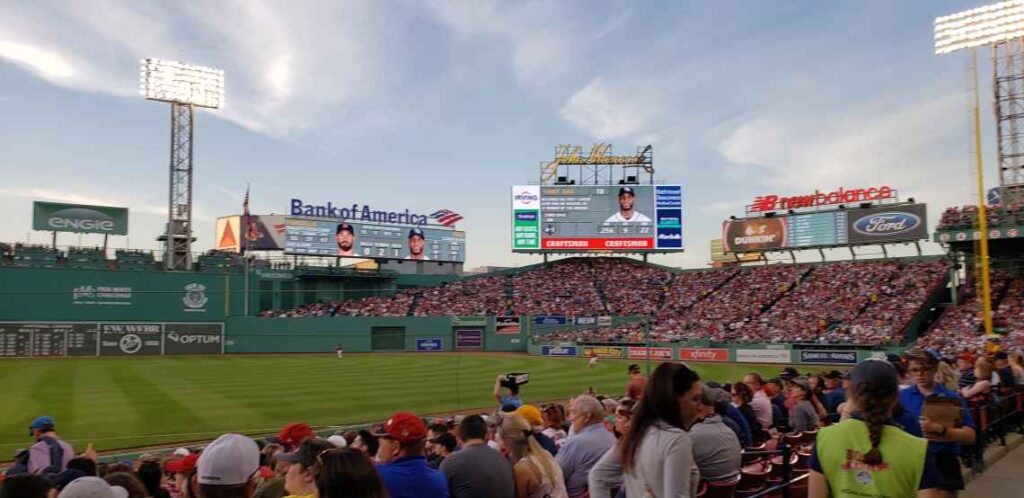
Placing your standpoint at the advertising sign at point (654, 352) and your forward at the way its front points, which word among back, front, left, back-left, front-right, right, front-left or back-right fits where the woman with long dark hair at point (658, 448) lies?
front

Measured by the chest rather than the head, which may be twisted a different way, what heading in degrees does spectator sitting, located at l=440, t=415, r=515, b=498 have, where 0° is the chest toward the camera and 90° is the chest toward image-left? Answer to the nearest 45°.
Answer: approximately 180°

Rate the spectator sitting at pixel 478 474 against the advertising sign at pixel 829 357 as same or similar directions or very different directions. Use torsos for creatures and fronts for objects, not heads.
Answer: very different directions

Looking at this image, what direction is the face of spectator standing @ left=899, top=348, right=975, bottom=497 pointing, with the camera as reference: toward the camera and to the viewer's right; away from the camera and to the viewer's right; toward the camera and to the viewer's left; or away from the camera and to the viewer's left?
toward the camera and to the viewer's left

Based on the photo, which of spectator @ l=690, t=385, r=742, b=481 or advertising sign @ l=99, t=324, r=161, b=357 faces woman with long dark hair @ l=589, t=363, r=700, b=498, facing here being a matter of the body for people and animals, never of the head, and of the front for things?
the advertising sign

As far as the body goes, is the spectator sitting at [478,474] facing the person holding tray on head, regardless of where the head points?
yes

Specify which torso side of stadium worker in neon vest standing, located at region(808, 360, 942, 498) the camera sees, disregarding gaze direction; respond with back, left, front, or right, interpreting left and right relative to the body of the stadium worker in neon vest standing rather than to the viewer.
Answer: back

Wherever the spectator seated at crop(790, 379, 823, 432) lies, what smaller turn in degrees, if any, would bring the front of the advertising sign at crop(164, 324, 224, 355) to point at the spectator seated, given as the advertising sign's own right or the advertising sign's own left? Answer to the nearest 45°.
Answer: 0° — it already faces them

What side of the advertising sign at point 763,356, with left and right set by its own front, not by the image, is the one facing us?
front

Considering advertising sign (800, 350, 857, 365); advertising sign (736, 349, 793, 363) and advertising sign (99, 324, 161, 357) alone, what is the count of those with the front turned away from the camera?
0

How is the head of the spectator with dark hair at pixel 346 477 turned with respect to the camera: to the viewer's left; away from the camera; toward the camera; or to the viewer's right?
away from the camera

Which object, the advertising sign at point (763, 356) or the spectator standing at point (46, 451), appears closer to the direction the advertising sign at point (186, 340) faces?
the spectator standing

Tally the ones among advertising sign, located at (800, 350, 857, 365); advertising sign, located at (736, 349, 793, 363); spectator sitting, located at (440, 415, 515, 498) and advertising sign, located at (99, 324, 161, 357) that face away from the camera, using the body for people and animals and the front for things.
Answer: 1

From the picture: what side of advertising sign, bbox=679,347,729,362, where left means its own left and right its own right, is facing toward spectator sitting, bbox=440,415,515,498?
front

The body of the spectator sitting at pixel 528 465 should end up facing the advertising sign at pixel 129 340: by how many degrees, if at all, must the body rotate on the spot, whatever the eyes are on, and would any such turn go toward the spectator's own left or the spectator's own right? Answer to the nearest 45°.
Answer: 0° — they already face it

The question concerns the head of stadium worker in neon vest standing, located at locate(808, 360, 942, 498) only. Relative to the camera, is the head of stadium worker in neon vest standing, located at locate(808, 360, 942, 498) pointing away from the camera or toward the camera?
away from the camera

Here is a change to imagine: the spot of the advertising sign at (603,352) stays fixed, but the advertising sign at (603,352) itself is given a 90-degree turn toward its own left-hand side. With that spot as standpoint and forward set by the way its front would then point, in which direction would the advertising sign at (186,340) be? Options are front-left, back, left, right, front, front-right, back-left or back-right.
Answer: back

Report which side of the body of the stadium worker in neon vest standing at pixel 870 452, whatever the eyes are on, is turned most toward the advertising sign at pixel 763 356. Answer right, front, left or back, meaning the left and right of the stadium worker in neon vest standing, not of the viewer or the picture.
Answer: front

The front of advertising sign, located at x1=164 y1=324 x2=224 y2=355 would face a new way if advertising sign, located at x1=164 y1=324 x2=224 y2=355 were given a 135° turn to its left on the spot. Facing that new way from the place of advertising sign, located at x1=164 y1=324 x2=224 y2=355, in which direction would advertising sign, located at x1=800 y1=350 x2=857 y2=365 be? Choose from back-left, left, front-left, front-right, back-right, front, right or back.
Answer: right

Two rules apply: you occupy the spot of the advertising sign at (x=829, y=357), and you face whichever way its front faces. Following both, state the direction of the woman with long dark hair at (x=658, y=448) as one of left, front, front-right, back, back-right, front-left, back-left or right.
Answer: front

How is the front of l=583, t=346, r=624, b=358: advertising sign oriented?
toward the camera
